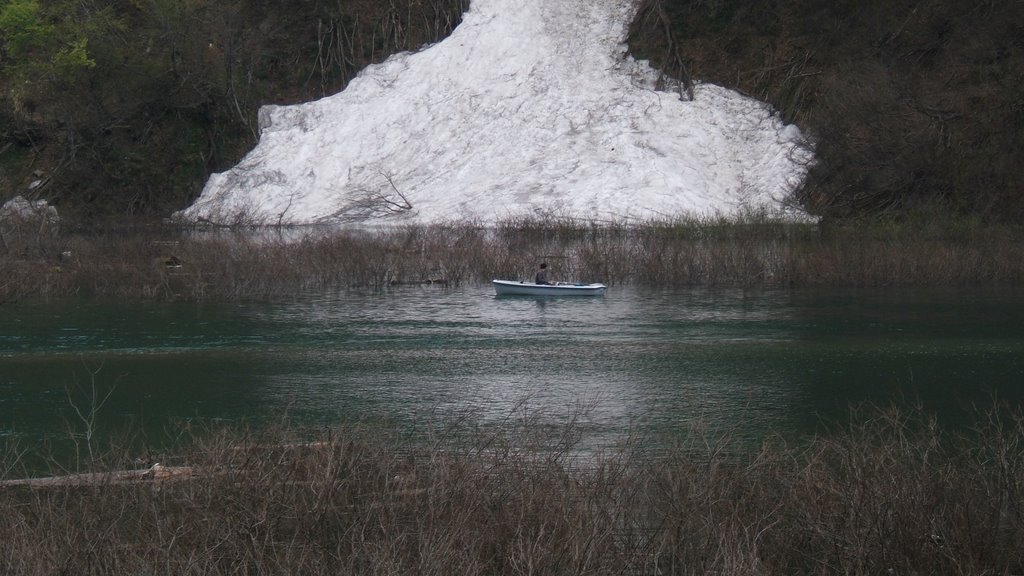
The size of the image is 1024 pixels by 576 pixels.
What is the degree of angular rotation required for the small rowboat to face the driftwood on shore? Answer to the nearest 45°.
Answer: approximately 90° to its left

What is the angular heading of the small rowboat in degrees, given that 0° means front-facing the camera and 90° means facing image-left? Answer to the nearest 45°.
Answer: approximately 90°
